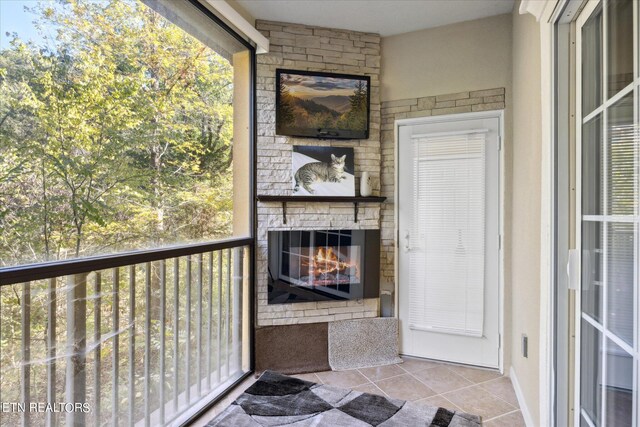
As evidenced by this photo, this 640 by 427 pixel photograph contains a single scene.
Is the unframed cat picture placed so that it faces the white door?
no

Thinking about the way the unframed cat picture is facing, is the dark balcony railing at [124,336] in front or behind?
in front

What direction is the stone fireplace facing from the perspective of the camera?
toward the camera

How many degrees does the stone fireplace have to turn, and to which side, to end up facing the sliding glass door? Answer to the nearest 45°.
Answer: approximately 45° to its left

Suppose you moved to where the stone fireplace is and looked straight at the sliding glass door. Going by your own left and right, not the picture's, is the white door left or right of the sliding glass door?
left

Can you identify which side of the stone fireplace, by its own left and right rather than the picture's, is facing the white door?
left

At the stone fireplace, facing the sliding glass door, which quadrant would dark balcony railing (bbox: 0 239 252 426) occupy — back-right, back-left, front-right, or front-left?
front-right

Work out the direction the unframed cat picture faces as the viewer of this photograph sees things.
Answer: facing the viewer

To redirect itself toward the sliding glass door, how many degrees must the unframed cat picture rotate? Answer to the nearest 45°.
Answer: approximately 45° to its left

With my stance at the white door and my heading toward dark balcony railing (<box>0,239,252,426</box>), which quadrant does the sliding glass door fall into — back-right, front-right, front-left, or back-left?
front-left

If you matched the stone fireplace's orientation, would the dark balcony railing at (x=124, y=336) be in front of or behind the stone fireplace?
in front

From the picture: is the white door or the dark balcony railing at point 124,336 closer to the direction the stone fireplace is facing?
the dark balcony railing
